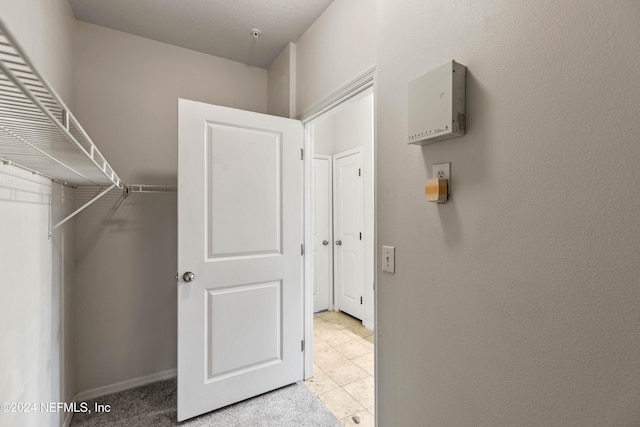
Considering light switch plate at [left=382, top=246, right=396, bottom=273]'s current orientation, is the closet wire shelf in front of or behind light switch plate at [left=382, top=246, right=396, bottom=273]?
in front

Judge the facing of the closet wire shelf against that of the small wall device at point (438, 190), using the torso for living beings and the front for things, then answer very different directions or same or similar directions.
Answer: very different directions

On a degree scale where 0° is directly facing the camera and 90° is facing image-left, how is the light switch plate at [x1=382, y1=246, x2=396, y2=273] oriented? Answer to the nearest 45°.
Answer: approximately 45°

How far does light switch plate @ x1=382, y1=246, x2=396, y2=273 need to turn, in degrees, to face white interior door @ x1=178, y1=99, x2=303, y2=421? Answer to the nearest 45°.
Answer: approximately 45° to its right

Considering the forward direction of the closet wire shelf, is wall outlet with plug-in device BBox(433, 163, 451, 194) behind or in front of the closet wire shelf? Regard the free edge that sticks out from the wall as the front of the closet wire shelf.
in front

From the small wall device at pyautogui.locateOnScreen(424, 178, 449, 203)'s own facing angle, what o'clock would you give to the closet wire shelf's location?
The closet wire shelf is roughly at 12 o'clock from the small wall device.

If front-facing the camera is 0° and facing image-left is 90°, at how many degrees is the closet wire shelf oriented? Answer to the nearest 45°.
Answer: approximately 270°

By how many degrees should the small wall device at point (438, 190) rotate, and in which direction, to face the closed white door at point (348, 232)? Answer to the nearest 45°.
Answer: approximately 90° to its right

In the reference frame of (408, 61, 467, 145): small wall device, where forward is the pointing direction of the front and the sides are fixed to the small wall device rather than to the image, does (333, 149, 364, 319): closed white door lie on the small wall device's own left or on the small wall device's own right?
on the small wall device's own right

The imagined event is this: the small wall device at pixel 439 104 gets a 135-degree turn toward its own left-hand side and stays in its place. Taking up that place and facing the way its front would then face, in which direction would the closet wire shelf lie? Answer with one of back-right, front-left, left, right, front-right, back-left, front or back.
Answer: back-right
